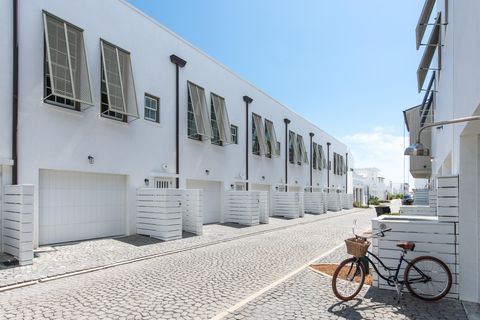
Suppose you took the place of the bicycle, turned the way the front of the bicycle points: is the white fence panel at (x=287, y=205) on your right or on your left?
on your right

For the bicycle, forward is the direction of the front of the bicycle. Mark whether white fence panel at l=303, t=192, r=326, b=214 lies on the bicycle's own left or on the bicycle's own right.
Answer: on the bicycle's own right

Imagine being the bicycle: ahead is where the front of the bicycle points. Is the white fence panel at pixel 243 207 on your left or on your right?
on your right

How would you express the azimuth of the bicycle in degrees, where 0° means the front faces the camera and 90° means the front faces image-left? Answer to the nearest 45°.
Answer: approximately 90°

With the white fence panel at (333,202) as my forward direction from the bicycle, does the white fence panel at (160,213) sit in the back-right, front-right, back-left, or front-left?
front-left

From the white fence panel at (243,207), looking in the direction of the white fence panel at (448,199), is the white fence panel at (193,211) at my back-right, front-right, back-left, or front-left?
front-right

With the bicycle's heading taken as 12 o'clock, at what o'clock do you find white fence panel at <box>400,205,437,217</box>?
The white fence panel is roughly at 3 o'clock from the bicycle.

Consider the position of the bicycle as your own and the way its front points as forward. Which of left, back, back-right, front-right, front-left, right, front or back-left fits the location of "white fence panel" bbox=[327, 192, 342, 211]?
right

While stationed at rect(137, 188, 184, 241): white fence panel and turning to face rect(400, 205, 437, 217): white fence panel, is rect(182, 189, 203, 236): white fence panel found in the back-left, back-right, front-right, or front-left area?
front-left
